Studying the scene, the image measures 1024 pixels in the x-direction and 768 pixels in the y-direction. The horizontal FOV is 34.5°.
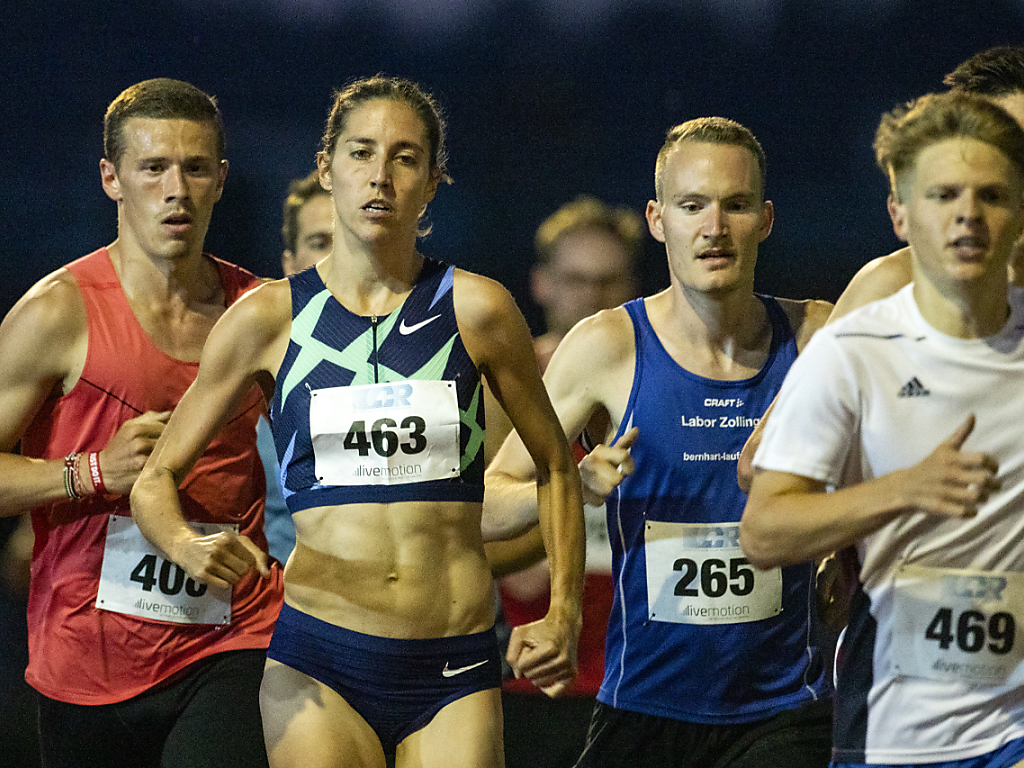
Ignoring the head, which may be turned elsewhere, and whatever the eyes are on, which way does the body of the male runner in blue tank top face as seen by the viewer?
toward the camera

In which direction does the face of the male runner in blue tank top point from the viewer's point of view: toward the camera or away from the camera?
toward the camera

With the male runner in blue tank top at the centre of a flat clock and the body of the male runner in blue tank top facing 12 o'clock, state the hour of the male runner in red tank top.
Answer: The male runner in red tank top is roughly at 3 o'clock from the male runner in blue tank top.

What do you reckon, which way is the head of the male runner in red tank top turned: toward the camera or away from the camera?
toward the camera
